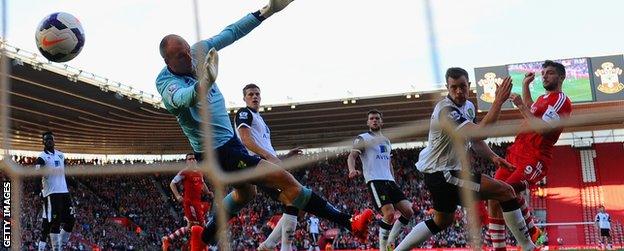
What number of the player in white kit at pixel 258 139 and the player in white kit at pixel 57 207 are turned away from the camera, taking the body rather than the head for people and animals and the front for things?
0

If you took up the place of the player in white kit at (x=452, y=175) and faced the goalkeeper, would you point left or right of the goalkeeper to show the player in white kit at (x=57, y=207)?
right

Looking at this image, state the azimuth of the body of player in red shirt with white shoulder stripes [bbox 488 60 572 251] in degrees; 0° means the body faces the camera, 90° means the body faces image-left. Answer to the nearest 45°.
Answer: approximately 45°

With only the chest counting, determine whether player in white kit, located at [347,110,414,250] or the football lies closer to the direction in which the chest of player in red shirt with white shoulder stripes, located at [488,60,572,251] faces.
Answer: the football

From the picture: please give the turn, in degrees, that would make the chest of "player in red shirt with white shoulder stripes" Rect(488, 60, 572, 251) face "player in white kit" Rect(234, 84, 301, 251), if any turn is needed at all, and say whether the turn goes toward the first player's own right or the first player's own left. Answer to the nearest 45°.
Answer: approximately 45° to the first player's own right

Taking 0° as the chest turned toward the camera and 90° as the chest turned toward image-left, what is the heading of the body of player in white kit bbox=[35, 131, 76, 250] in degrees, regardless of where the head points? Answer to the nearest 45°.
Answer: approximately 0°

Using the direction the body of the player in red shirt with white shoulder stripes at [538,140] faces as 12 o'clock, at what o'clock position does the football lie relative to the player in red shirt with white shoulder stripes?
The football is roughly at 1 o'clock from the player in red shirt with white shoulder stripes.

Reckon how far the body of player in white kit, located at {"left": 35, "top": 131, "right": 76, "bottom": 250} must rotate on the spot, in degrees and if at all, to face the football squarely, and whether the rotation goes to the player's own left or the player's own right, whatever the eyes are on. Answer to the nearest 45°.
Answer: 0° — they already face it

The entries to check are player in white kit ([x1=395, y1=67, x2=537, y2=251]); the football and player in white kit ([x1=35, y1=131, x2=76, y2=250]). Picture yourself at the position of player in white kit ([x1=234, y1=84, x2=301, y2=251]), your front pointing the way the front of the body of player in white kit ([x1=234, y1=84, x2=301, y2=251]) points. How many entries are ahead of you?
1
